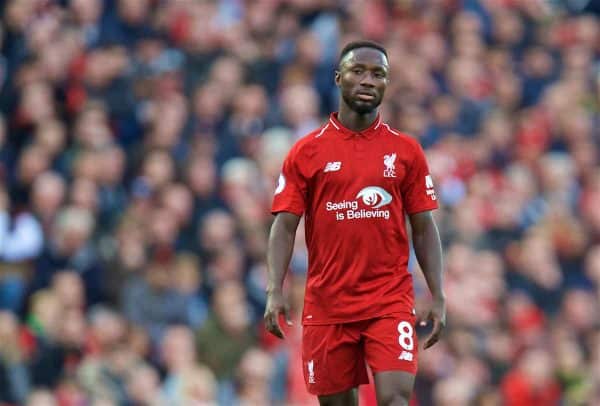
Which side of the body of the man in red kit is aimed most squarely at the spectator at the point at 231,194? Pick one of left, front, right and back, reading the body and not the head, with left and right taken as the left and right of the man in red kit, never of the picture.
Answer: back

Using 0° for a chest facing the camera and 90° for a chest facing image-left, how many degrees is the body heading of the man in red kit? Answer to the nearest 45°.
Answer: approximately 0°

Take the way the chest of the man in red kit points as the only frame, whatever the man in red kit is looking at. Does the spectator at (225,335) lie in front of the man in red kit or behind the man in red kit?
behind
